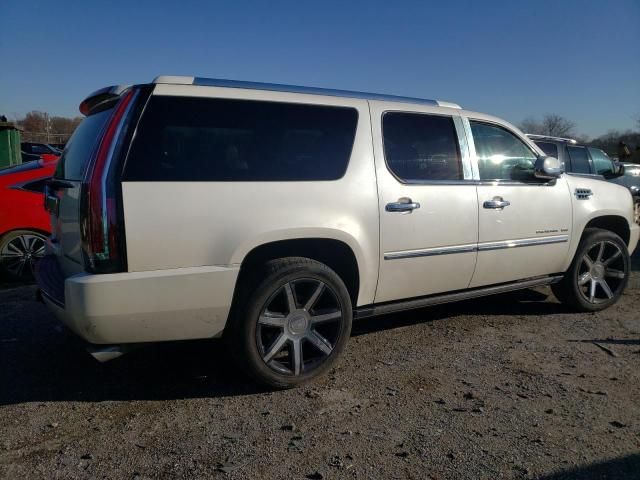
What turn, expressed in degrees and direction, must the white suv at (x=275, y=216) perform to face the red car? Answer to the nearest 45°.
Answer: approximately 90° to its left

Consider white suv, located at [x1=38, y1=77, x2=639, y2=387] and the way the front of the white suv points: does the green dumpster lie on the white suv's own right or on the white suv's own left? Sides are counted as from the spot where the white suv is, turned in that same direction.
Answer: on the white suv's own left

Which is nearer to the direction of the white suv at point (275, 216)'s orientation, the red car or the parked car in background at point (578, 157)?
the parked car in background

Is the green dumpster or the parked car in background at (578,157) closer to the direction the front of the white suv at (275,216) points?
the parked car in background

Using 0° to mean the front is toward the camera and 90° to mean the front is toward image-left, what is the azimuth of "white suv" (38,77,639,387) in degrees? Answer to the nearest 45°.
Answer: approximately 225°
